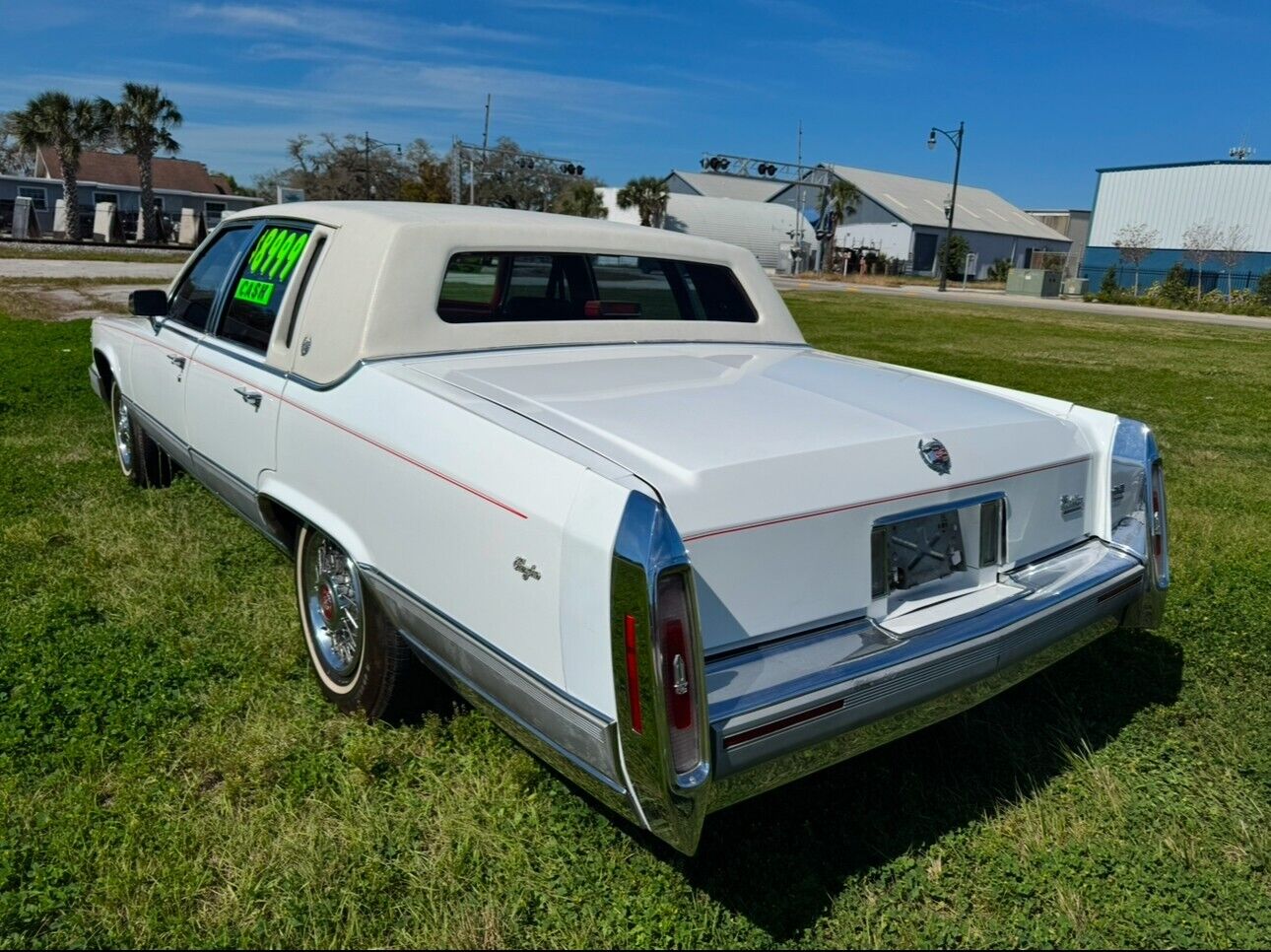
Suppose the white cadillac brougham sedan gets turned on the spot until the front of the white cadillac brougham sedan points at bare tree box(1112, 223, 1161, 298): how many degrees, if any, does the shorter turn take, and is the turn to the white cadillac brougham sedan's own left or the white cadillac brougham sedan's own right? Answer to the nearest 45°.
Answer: approximately 90° to the white cadillac brougham sedan's own right

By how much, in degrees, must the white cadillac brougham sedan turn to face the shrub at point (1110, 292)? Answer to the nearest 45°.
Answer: approximately 90° to its right

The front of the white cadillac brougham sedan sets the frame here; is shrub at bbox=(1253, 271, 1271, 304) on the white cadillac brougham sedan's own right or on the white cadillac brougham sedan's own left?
on the white cadillac brougham sedan's own right

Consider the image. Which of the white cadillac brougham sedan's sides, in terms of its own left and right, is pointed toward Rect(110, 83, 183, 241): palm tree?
front

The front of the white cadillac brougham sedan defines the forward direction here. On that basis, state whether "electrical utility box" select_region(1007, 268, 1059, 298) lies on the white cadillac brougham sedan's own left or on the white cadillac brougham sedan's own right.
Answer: on the white cadillac brougham sedan's own right

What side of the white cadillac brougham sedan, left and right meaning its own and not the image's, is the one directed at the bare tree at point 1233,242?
right

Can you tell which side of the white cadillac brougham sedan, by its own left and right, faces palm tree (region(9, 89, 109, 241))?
front

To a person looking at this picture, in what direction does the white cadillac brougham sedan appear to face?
facing away from the viewer and to the left of the viewer

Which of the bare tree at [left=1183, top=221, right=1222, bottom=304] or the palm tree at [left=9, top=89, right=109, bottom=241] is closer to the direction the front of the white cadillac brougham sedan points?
the palm tree

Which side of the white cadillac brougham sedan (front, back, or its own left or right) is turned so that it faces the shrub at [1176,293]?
right
